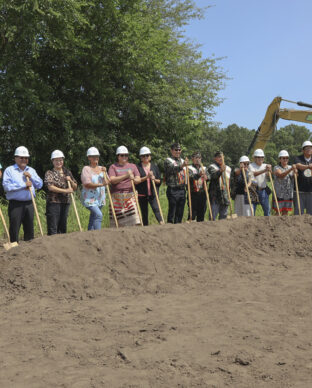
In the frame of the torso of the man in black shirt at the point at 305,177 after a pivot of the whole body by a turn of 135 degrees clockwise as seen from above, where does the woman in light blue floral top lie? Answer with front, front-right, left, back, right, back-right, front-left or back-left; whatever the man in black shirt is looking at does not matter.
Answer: left

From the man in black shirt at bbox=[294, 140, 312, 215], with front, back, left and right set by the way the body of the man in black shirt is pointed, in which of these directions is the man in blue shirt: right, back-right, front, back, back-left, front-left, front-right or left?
front-right

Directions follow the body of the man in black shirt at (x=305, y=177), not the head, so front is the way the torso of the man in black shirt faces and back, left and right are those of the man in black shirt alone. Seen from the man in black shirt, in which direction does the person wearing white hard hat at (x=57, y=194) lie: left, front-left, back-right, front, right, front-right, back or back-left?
front-right

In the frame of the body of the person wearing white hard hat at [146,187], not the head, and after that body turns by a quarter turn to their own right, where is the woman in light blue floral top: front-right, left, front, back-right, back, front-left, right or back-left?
front-left

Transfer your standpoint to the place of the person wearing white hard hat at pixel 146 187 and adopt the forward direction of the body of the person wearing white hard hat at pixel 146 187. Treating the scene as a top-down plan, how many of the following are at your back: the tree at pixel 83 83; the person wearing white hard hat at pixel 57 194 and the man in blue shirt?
1

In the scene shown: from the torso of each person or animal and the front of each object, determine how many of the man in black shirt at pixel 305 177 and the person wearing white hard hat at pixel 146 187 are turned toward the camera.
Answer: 2

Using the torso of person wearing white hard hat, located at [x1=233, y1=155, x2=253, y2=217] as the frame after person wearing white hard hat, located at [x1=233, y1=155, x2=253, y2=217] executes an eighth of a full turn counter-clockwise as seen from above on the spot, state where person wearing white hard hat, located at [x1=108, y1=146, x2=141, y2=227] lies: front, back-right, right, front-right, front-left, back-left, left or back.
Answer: back-right

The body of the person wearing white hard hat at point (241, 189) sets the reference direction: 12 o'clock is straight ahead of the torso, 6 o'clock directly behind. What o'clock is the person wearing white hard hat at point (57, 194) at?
the person wearing white hard hat at point (57, 194) is roughly at 3 o'clock from the person wearing white hard hat at point (241, 189).

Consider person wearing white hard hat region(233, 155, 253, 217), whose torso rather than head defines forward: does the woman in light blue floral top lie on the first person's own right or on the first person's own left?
on the first person's own right

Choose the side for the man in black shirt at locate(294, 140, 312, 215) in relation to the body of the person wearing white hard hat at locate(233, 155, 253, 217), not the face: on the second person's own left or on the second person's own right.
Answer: on the second person's own left

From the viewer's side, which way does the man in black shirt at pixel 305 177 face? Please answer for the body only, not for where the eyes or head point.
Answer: toward the camera

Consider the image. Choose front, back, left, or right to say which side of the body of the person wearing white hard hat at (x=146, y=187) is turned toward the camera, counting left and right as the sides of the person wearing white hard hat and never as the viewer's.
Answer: front

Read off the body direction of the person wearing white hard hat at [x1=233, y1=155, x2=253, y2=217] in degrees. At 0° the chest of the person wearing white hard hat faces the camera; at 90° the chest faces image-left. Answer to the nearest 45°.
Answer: approximately 315°
